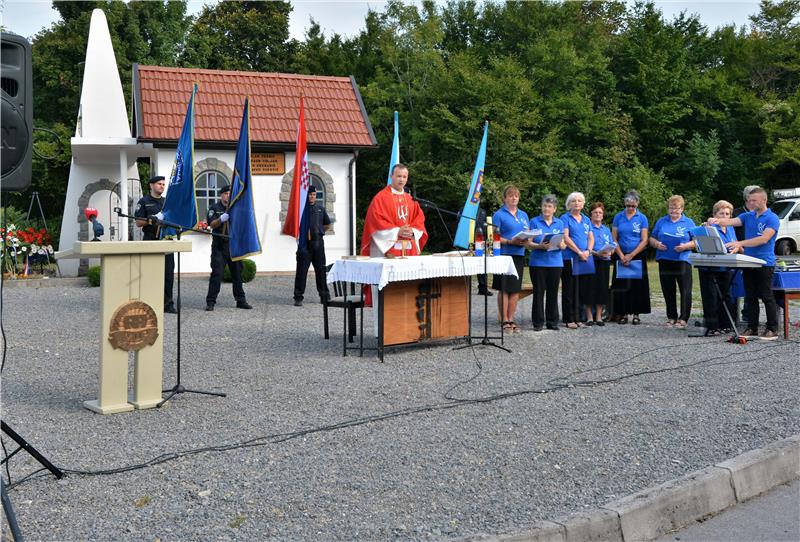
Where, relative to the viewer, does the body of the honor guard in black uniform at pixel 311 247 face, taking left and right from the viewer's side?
facing the viewer

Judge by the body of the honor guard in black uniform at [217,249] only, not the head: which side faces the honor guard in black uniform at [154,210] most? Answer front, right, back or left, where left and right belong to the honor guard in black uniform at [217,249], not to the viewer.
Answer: right

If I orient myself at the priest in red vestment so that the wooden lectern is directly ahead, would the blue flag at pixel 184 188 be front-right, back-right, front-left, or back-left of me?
front-right

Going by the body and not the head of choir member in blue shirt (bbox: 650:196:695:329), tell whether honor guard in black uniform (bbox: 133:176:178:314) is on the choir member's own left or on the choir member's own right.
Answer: on the choir member's own right

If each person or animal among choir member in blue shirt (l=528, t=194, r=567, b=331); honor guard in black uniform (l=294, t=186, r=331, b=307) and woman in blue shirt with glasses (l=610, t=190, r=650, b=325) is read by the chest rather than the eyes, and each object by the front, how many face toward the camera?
3

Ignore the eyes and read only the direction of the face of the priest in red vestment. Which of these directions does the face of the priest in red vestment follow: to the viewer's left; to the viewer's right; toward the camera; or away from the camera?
toward the camera

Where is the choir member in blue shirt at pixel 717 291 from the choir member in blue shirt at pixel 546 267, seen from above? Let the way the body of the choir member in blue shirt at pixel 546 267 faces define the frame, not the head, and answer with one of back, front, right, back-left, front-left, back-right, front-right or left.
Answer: left

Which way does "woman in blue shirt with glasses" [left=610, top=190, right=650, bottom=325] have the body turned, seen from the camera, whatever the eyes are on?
toward the camera

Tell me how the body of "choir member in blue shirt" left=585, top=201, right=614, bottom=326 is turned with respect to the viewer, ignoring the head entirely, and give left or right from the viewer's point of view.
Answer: facing the viewer and to the left of the viewer

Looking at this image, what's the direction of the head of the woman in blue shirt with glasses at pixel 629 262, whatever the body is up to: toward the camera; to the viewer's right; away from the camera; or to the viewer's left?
toward the camera

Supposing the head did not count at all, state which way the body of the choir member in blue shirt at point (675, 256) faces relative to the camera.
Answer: toward the camera

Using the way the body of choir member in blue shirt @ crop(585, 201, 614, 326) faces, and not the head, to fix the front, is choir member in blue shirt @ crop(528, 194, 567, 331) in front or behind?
in front

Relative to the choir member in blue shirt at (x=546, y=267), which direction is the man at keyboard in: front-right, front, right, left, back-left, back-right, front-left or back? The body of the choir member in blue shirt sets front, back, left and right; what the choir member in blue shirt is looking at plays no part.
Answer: left

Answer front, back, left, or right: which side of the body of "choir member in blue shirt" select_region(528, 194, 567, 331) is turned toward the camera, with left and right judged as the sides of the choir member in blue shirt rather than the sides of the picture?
front

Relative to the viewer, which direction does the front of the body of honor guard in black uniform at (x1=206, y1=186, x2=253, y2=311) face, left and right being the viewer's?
facing the viewer and to the right of the viewer

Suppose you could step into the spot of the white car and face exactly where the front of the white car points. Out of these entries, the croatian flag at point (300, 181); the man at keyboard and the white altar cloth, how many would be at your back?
0

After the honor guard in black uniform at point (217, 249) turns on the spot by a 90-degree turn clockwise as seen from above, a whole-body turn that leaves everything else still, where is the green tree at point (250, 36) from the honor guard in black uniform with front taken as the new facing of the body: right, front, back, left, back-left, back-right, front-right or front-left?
back-right
